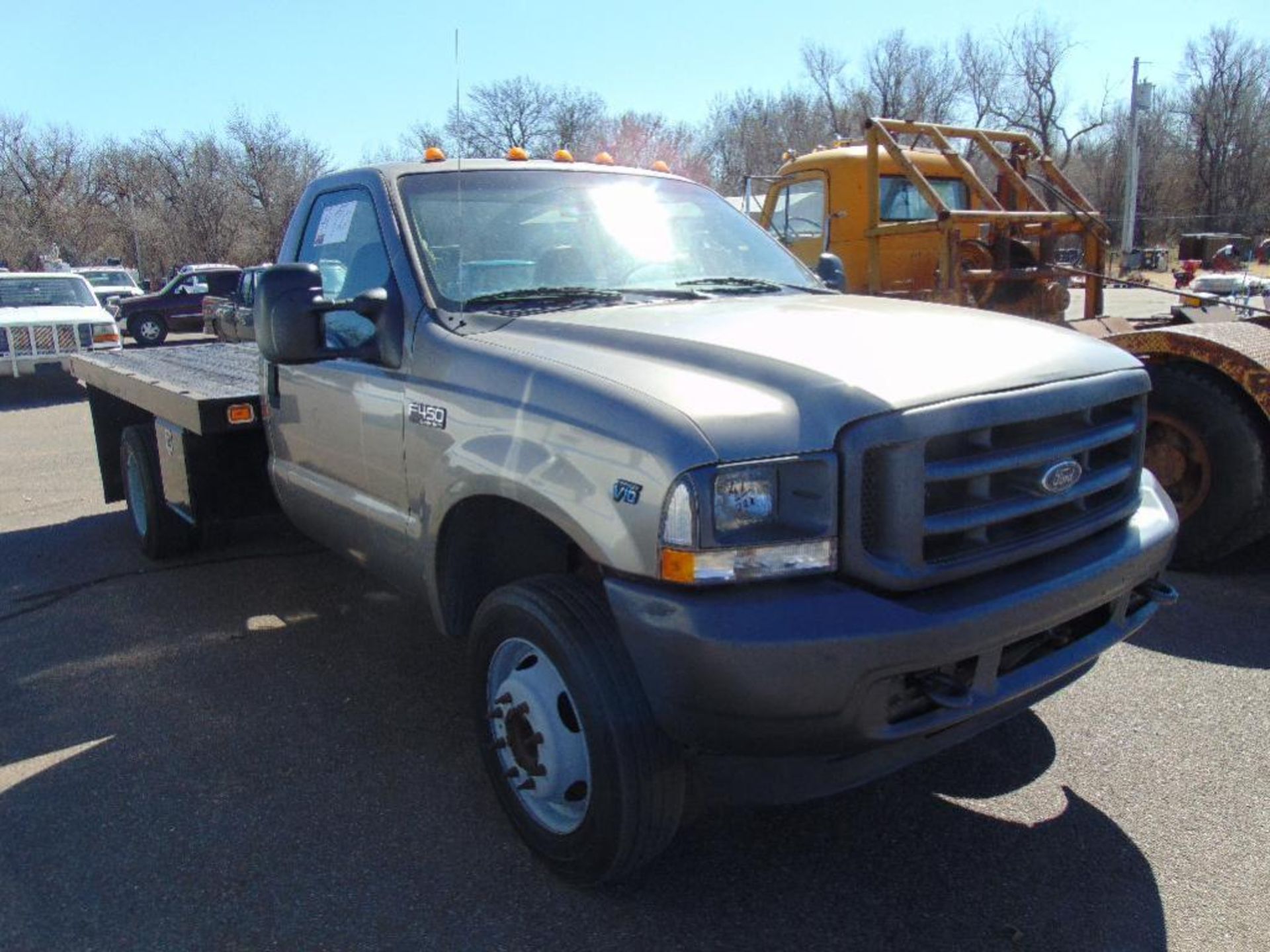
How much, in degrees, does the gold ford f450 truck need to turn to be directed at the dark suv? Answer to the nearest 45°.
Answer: approximately 180°

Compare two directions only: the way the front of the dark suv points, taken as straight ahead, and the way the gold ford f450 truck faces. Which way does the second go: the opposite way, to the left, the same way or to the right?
to the left

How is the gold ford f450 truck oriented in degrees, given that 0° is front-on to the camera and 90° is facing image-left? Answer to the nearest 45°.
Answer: approximately 315°

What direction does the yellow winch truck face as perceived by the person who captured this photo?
facing away from the viewer and to the left of the viewer

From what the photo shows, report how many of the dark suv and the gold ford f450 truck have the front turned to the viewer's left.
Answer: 1

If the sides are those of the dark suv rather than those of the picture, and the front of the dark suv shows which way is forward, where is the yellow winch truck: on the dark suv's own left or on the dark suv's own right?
on the dark suv's own left

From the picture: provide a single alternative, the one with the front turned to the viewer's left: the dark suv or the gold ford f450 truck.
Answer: the dark suv

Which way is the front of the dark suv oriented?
to the viewer's left
